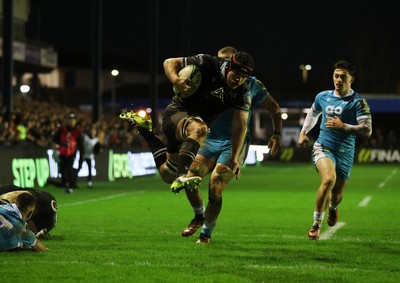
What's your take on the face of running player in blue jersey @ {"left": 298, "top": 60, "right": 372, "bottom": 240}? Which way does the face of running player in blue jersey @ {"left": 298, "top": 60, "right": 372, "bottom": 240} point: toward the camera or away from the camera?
toward the camera

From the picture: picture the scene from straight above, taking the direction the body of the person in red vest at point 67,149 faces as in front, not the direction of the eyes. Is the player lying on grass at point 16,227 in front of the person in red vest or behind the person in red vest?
in front

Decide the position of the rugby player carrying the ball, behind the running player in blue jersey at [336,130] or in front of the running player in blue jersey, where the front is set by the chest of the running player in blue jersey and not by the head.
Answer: in front

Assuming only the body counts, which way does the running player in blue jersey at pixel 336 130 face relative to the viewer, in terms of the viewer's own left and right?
facing the viewer and to the left of the viewer

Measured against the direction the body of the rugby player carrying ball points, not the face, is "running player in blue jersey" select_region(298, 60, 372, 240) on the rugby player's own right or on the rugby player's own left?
on the rugby player's own left

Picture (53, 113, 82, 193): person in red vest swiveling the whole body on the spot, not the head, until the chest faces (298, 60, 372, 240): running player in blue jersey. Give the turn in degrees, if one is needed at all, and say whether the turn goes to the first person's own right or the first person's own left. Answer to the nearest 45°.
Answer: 0° — they already face them

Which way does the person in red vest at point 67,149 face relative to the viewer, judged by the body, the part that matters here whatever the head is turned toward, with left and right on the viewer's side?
facing the viewer

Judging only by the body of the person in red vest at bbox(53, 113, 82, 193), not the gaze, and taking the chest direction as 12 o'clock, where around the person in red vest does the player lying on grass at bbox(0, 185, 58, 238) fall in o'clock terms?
The player lying on grass is roughly at 12 o'clock from the person in red vest.

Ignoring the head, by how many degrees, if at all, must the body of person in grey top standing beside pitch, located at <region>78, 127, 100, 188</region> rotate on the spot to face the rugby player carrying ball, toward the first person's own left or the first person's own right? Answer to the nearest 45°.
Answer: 0° — they already face them

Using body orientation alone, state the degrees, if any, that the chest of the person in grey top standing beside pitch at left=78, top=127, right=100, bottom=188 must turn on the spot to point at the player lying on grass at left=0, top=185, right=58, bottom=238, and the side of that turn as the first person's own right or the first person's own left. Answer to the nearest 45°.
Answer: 0° — they already face them

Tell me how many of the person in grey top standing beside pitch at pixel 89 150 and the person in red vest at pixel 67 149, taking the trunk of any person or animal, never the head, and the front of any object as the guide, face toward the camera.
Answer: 2

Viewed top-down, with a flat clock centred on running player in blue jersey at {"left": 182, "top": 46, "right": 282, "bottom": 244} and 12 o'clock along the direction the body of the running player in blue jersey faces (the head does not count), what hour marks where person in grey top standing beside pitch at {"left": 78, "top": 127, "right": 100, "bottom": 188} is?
The person in grey top standing beside pitch is roughly at 4 o'clock from the running player in blue jersey.

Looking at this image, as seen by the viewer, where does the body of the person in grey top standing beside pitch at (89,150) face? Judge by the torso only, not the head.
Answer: toward the camera
